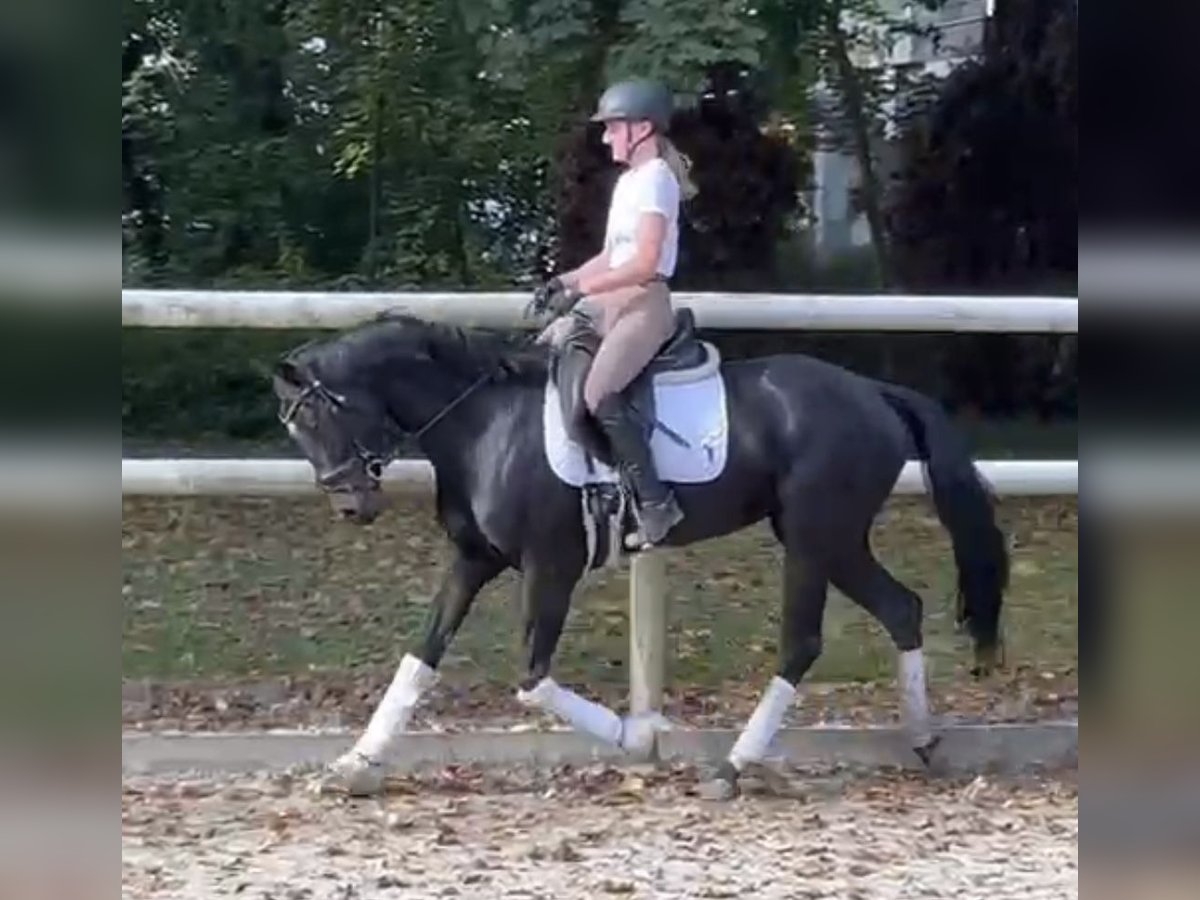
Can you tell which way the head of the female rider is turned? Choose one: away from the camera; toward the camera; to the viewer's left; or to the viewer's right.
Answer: to the viewer's left

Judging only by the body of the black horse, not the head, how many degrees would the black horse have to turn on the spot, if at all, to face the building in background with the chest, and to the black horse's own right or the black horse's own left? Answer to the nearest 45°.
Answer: approximately 90° to the black horse's own right

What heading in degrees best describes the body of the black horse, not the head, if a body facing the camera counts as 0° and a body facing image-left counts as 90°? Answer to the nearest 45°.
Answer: approximately 90°

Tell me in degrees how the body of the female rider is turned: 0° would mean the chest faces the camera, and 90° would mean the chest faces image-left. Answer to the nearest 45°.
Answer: approximately 90°

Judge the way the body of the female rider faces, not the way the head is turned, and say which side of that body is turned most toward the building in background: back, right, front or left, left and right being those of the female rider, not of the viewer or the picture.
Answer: right

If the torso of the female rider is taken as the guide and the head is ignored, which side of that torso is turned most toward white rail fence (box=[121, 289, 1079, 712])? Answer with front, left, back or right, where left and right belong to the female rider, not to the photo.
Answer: right
